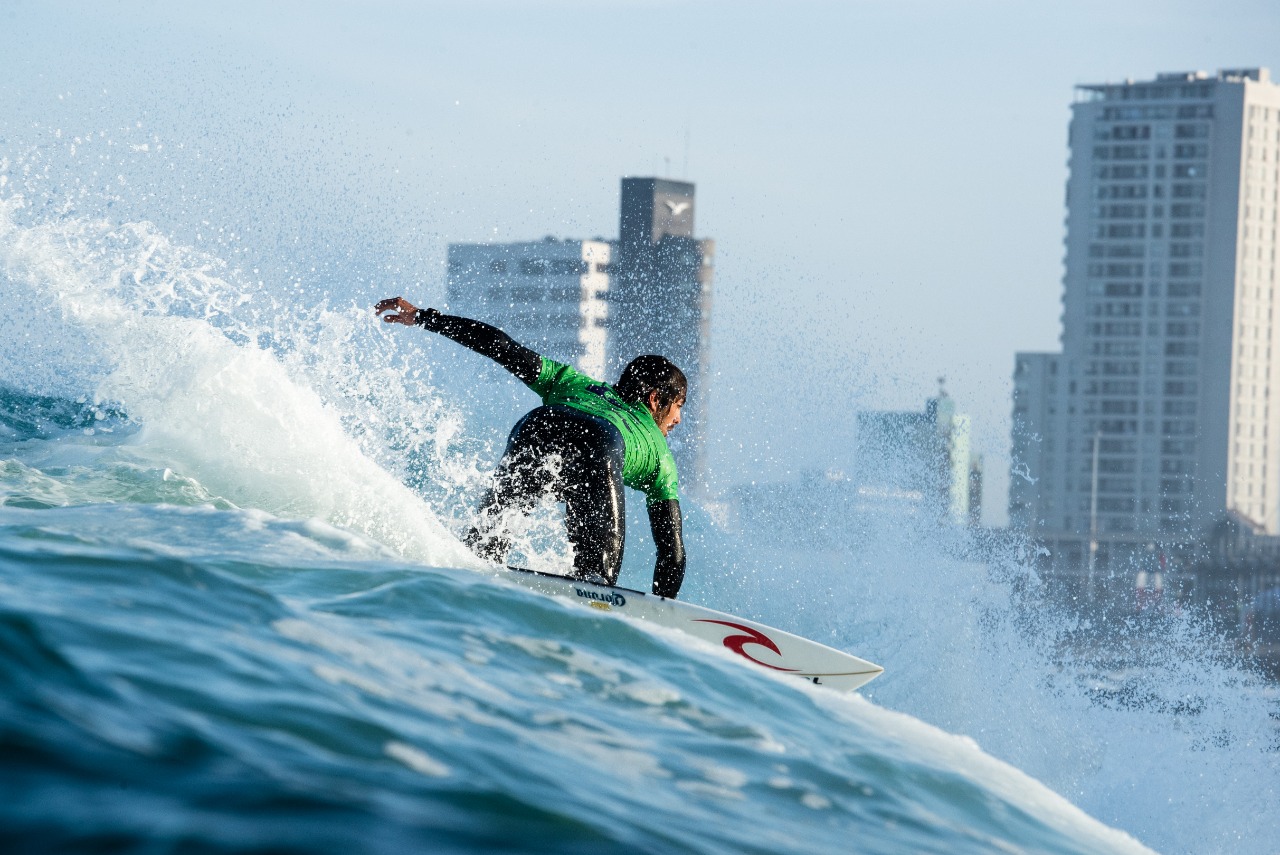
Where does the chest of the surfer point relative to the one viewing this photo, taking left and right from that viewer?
facing away from the viewer and to the right of the viewer

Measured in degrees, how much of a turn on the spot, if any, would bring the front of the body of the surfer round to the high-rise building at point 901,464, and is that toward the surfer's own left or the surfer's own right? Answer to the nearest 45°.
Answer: approximately 45° to the surfer's own left

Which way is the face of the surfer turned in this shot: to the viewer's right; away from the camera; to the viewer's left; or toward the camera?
to the viewer's right
